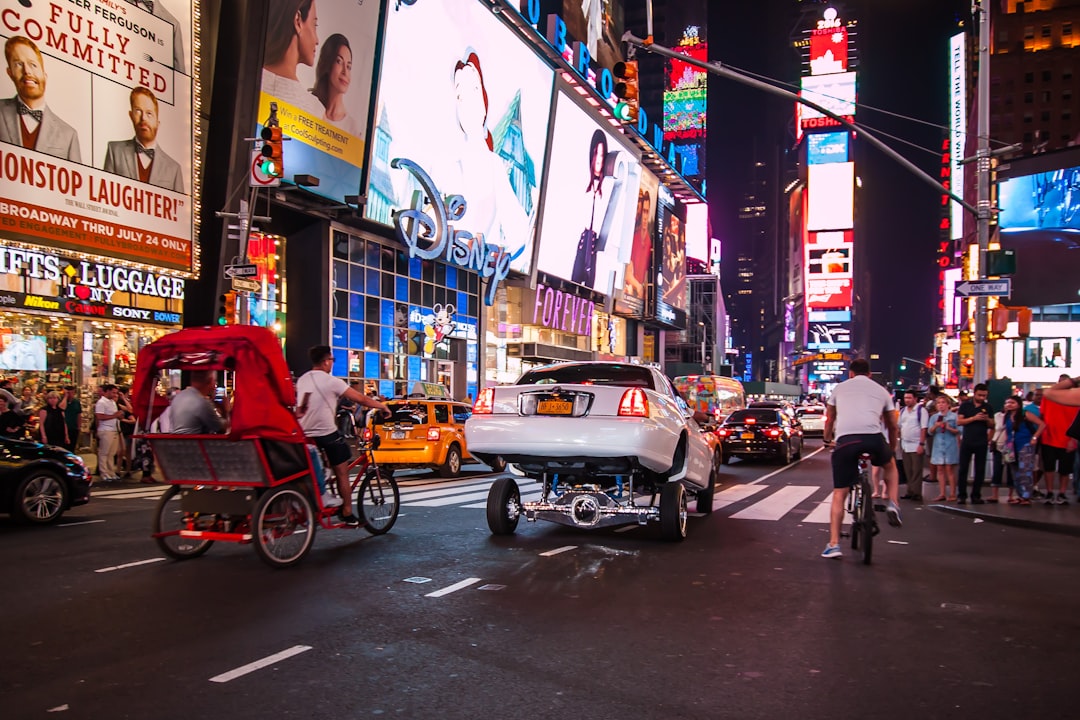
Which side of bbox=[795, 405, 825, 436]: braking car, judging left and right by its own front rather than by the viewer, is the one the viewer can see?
back

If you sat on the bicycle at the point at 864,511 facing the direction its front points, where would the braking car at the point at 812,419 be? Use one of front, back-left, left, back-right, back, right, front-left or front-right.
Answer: front

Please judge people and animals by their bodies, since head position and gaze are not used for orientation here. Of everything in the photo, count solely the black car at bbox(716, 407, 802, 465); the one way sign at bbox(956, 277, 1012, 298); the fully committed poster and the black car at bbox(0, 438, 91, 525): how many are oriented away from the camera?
1

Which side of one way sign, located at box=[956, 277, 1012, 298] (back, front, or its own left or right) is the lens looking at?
front

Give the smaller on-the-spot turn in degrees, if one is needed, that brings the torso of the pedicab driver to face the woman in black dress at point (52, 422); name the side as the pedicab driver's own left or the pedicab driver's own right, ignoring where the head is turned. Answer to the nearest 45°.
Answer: approximately 90° to the pedicab driver's own left

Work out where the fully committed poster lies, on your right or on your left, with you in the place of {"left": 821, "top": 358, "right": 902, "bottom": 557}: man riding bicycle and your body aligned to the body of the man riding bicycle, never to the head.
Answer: on your left

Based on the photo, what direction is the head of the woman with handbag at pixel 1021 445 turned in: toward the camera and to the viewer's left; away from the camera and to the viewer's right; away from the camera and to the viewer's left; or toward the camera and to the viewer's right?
toward the camera and to the viewer's left

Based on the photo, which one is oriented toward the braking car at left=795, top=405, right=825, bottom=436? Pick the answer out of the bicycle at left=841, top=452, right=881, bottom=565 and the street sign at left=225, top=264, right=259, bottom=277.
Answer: the bicycle

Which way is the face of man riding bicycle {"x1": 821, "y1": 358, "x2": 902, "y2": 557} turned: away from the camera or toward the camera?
away from the camera

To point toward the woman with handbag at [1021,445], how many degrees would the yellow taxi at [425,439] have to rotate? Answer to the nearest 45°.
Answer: approximately 90° to its right

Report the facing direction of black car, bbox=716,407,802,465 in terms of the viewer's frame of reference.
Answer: facing away from the viewer

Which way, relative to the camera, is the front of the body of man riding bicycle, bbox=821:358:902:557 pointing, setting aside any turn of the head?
away from the camera

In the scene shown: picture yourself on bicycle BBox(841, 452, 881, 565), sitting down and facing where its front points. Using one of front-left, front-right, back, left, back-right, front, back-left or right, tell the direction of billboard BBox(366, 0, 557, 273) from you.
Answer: front-left
